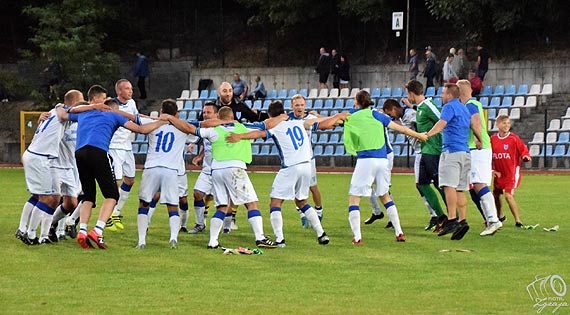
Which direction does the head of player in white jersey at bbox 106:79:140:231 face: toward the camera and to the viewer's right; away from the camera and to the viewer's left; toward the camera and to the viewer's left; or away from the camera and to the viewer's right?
toward the camera and to the viewer's right

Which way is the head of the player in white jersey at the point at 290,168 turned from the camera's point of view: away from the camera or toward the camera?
away from the camera
